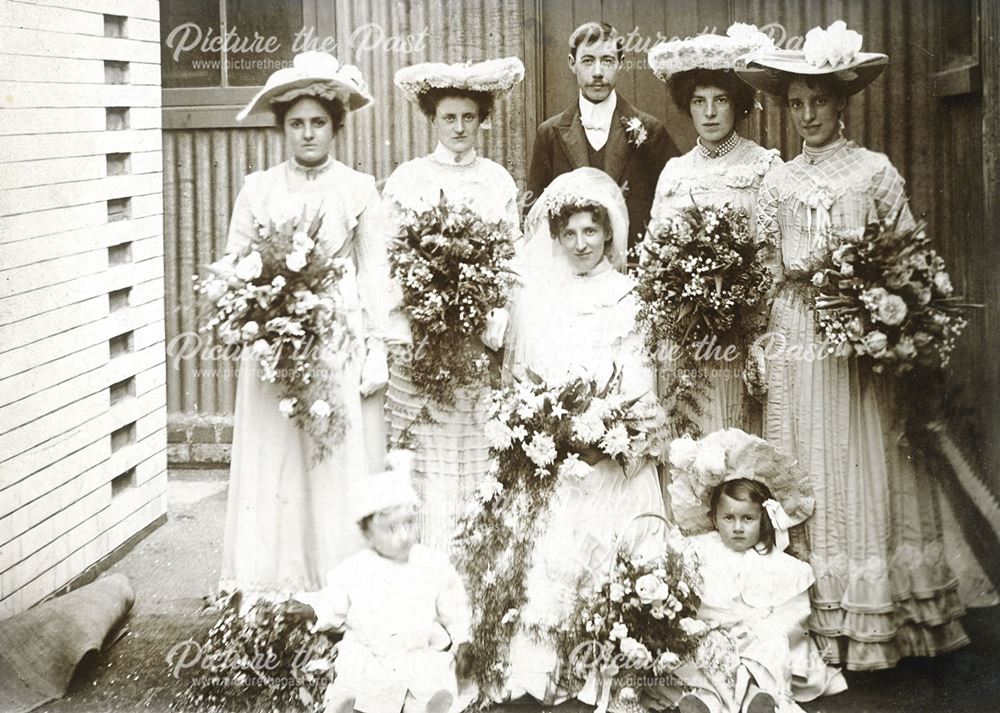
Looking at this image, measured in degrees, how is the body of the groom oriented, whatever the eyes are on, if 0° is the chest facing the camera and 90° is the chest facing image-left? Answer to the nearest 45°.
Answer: approximately 0°

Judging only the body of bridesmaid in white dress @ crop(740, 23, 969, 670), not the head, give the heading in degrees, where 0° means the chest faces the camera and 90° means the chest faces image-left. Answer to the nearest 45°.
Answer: approximately 45°

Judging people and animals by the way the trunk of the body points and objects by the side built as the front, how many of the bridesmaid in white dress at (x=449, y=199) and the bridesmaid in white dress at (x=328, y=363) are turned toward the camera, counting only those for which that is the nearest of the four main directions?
2

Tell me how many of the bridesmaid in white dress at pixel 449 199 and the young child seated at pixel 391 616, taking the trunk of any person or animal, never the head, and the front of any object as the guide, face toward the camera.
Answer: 2

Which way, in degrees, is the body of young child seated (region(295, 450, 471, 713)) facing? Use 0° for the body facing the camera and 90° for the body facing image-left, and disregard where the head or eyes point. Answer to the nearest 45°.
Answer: approximately 0°
